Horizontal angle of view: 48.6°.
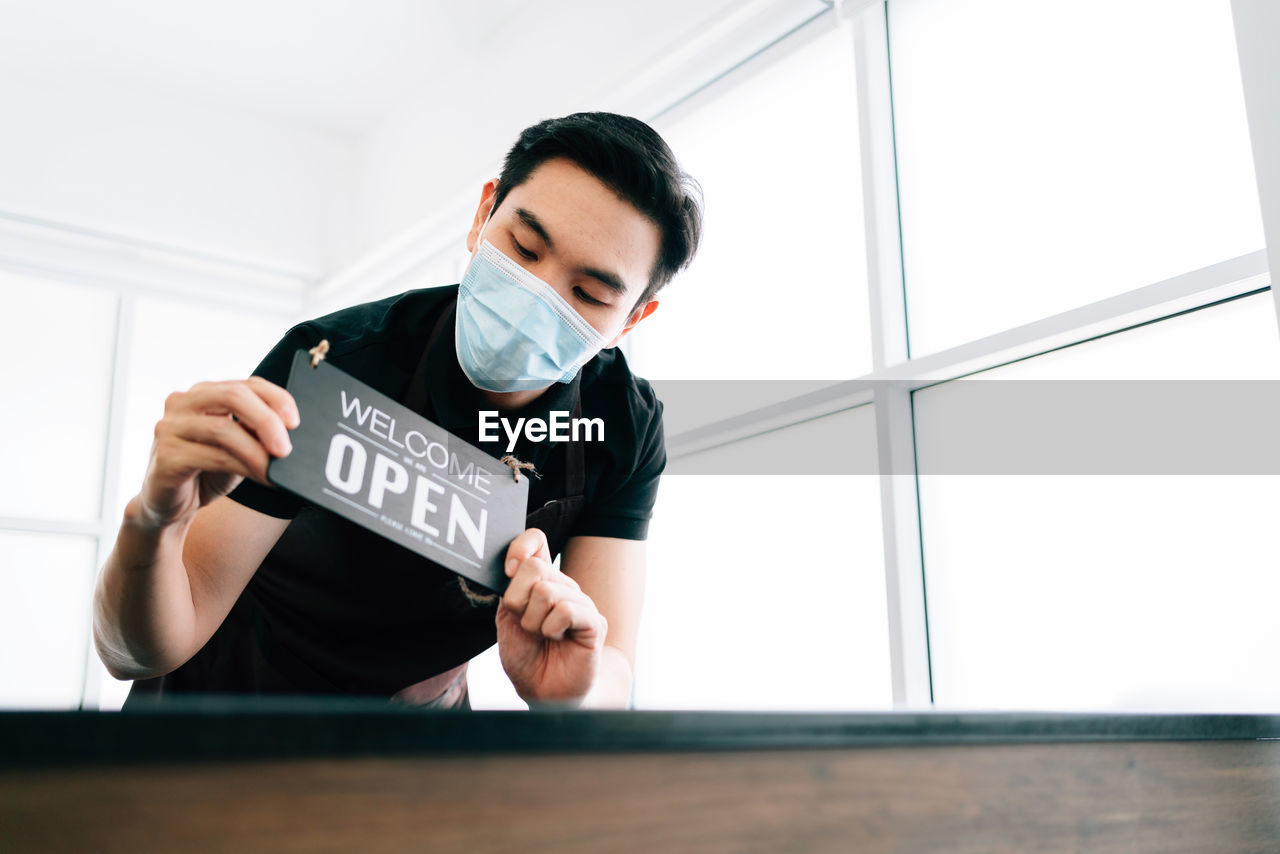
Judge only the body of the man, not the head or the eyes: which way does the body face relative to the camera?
toward the camera

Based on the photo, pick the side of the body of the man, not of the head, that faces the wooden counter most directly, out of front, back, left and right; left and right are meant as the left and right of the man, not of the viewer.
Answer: front

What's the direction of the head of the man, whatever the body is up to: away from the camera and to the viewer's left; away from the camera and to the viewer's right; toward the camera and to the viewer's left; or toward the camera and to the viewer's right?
toward the camera and to the viewer's left
